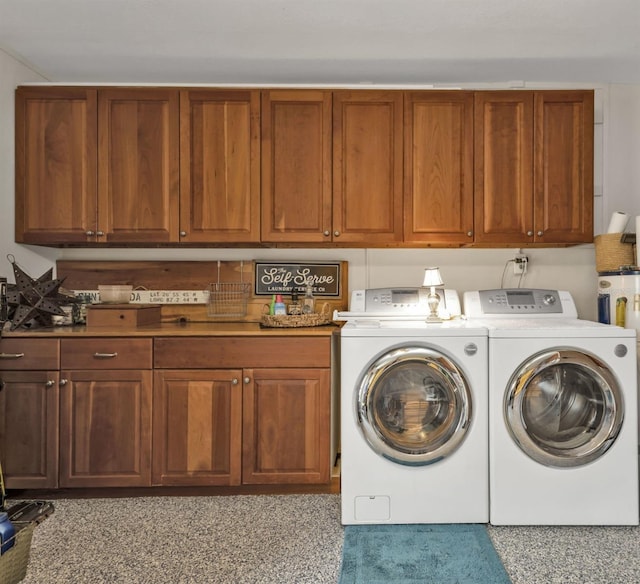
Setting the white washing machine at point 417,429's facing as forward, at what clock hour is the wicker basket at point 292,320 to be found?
The wicker basket is roughly at 4 o'clock from the white washing machine.

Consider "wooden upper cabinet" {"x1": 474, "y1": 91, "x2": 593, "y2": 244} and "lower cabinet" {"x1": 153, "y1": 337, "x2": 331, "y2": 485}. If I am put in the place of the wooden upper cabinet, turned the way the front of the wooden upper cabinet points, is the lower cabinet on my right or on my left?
on my right

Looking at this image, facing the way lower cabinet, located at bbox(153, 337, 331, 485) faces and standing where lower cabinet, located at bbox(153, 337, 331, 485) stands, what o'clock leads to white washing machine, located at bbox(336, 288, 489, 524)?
The white washing machine is roughly at 10 o'clock from the lower cabinet.

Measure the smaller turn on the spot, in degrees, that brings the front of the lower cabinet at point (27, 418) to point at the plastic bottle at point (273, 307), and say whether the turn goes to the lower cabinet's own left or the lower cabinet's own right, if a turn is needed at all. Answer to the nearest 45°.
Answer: approximately 90° to the lower cabinet's own left
